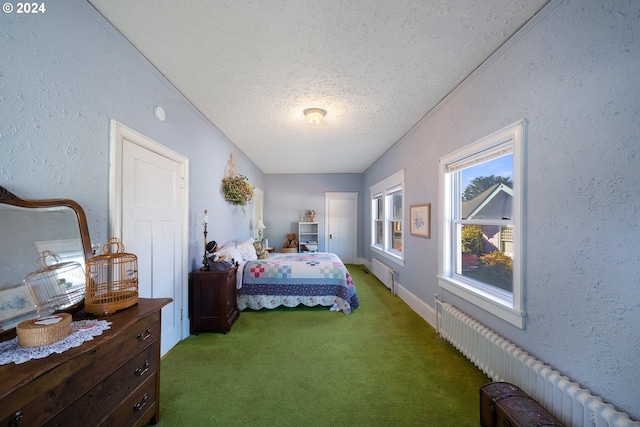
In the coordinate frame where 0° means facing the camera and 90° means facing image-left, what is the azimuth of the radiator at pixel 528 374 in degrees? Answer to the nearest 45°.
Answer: approximately 45°

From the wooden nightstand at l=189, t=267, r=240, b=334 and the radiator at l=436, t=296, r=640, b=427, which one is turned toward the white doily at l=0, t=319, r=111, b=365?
the radiator

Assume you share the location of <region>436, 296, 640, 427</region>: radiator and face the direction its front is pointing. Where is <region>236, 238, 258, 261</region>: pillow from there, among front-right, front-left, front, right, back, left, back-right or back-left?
front-right

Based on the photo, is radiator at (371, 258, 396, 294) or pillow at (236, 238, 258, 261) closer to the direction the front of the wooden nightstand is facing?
the radiator

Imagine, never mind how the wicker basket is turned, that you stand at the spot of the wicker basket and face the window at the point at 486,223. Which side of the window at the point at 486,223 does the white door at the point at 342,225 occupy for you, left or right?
left

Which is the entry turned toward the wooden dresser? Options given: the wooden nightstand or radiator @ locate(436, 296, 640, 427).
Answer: the radiator

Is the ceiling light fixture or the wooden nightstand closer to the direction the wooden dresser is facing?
the ceiling light fixture

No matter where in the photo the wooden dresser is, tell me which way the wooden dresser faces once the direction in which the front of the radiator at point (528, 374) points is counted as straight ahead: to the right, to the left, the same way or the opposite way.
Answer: the opposite way

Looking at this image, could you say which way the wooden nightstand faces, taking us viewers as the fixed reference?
facing to the right of the viewer
